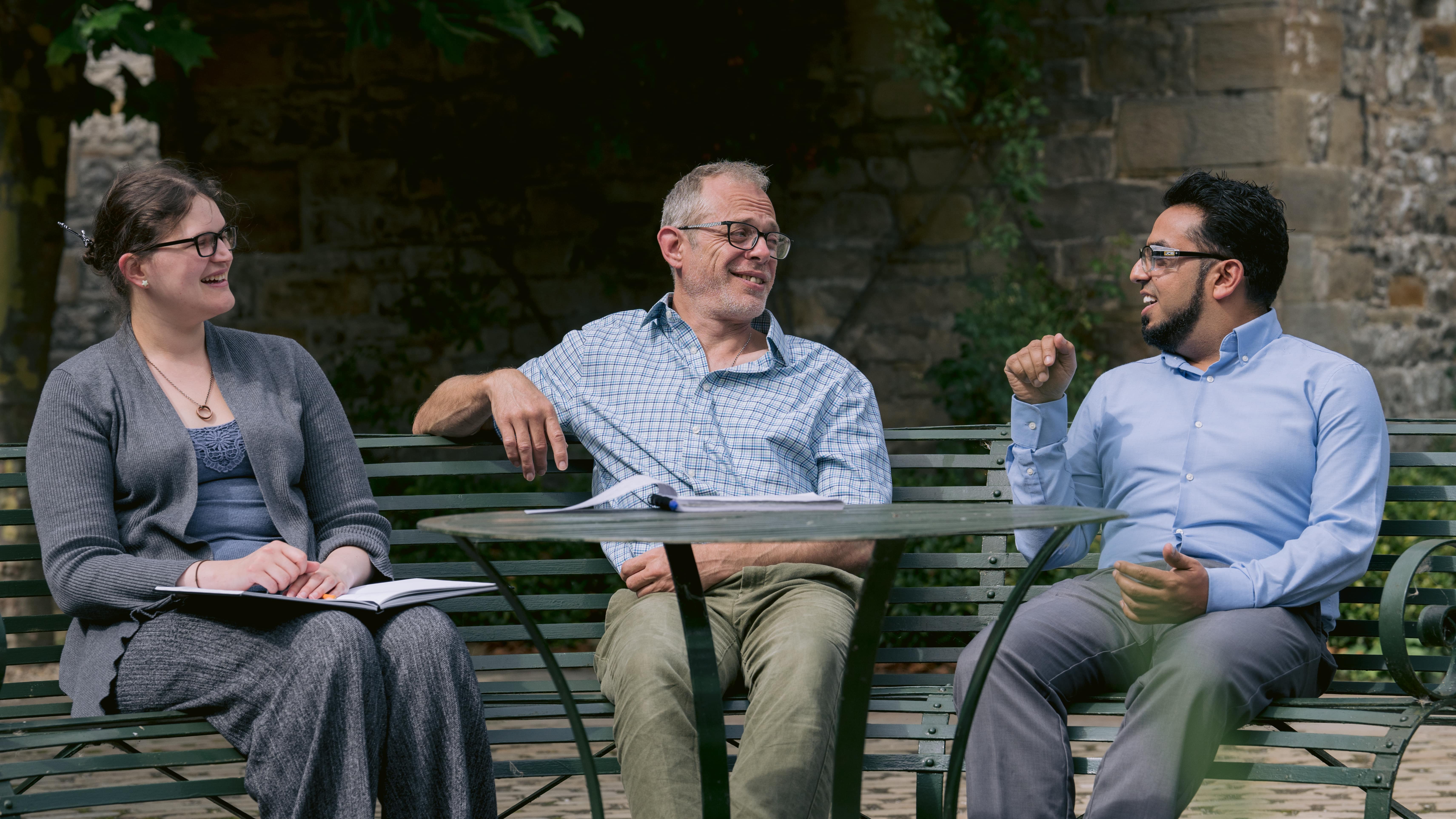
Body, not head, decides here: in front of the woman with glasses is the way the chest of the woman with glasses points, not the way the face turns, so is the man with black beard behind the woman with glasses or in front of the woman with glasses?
in front

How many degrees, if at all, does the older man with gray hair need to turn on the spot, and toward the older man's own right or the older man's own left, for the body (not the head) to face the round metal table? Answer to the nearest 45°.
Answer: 0° — they already face it

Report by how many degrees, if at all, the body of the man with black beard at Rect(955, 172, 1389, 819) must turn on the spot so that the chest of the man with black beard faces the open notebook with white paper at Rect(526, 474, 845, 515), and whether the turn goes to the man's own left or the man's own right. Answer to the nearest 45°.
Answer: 0° — they already face it

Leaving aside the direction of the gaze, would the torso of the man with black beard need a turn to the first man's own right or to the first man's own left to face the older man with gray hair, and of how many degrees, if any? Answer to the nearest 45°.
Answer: approximately 45° to the first man's own right

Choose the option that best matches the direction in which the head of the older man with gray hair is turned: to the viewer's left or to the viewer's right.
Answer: to the viewer's right

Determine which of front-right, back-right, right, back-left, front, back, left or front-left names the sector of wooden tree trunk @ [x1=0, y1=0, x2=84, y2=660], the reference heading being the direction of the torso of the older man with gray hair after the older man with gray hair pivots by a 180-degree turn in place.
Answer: front-left

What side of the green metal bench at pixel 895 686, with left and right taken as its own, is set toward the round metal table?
front

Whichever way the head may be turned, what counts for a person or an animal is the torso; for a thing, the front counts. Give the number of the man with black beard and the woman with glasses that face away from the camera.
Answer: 0

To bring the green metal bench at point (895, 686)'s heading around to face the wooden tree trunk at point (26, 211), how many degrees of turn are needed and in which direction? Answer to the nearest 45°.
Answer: approximately 135° to its right

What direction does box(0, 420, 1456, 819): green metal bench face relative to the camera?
toward the camera

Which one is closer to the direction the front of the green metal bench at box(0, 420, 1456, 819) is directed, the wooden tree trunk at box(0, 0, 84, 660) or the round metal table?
the round metal table

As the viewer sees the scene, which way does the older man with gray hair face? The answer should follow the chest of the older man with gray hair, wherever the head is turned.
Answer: toward the camera

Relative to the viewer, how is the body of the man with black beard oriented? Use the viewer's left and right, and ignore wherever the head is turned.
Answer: facing the viewer and to the left of the viewer

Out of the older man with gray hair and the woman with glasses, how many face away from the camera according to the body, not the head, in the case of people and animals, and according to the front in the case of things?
0

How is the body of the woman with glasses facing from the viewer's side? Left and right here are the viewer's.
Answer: facing the viewer and to the right of the viewer

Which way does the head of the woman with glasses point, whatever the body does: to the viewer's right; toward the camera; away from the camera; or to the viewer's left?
to the viewer's right

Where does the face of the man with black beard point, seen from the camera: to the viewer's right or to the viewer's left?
to the viewer's left
